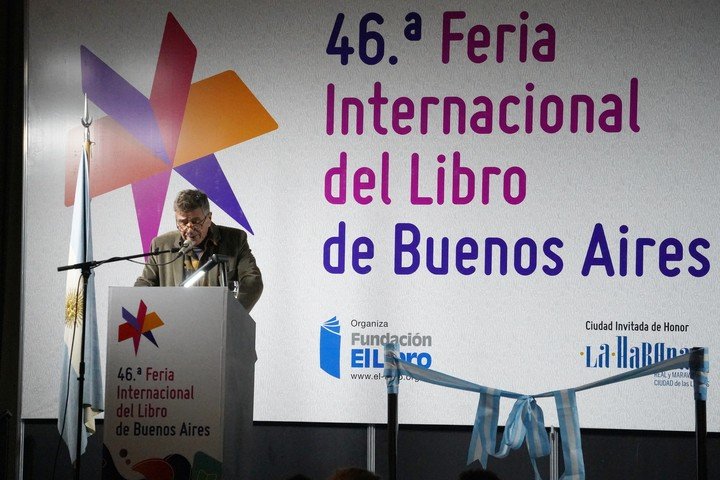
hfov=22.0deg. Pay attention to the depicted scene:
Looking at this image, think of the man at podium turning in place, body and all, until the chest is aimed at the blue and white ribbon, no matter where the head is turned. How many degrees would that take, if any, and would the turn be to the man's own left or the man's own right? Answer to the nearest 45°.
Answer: approximately 45° to the man's own left

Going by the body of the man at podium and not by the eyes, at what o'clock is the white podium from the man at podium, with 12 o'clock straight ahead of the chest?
The white podium is roughly at 12 o'clock from the man at podium.

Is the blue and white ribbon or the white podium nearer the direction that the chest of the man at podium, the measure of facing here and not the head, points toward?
the white podium

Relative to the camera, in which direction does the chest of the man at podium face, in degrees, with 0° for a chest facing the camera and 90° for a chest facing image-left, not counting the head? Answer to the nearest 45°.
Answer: approximately 0°
